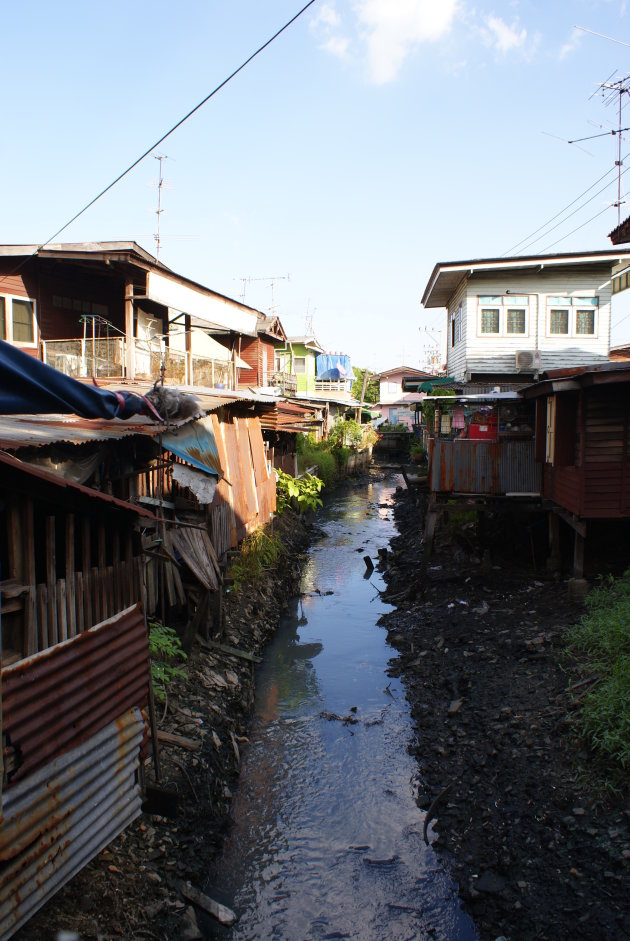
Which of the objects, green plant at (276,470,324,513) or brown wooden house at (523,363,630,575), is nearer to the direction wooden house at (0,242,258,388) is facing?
the brown wooden house

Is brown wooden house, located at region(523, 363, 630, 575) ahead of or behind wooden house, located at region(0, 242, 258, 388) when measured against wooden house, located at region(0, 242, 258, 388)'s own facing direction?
ahead

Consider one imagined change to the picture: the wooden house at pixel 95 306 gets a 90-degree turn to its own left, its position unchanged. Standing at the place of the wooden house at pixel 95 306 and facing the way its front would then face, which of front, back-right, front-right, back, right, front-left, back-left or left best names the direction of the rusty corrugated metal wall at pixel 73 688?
back-right

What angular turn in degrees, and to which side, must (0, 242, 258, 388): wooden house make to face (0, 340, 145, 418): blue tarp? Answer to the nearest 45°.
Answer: approximately 45° to its right

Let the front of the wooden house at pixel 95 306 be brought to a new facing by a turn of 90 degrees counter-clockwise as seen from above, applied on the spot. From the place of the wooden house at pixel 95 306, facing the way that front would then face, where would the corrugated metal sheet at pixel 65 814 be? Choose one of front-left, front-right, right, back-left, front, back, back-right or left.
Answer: back-right

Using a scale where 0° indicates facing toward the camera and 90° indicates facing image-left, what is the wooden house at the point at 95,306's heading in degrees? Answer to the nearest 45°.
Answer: approximately 315°

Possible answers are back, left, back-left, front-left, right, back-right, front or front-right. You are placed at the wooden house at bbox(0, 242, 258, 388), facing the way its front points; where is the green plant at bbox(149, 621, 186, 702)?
front-right

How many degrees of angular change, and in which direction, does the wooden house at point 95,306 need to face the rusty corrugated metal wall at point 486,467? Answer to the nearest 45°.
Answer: approximately 45° to its left

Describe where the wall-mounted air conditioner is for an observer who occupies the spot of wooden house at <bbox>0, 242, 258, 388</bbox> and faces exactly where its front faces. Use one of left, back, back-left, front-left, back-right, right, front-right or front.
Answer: front-left

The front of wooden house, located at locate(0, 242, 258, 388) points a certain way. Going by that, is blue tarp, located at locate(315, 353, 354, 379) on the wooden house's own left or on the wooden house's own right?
on the wooden house's own left

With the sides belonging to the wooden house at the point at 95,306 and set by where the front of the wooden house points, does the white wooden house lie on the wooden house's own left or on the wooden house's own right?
on the wooden house's own left

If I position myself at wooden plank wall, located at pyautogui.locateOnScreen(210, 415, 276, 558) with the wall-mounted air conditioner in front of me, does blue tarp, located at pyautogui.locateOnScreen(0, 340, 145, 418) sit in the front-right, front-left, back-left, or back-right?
back-right
